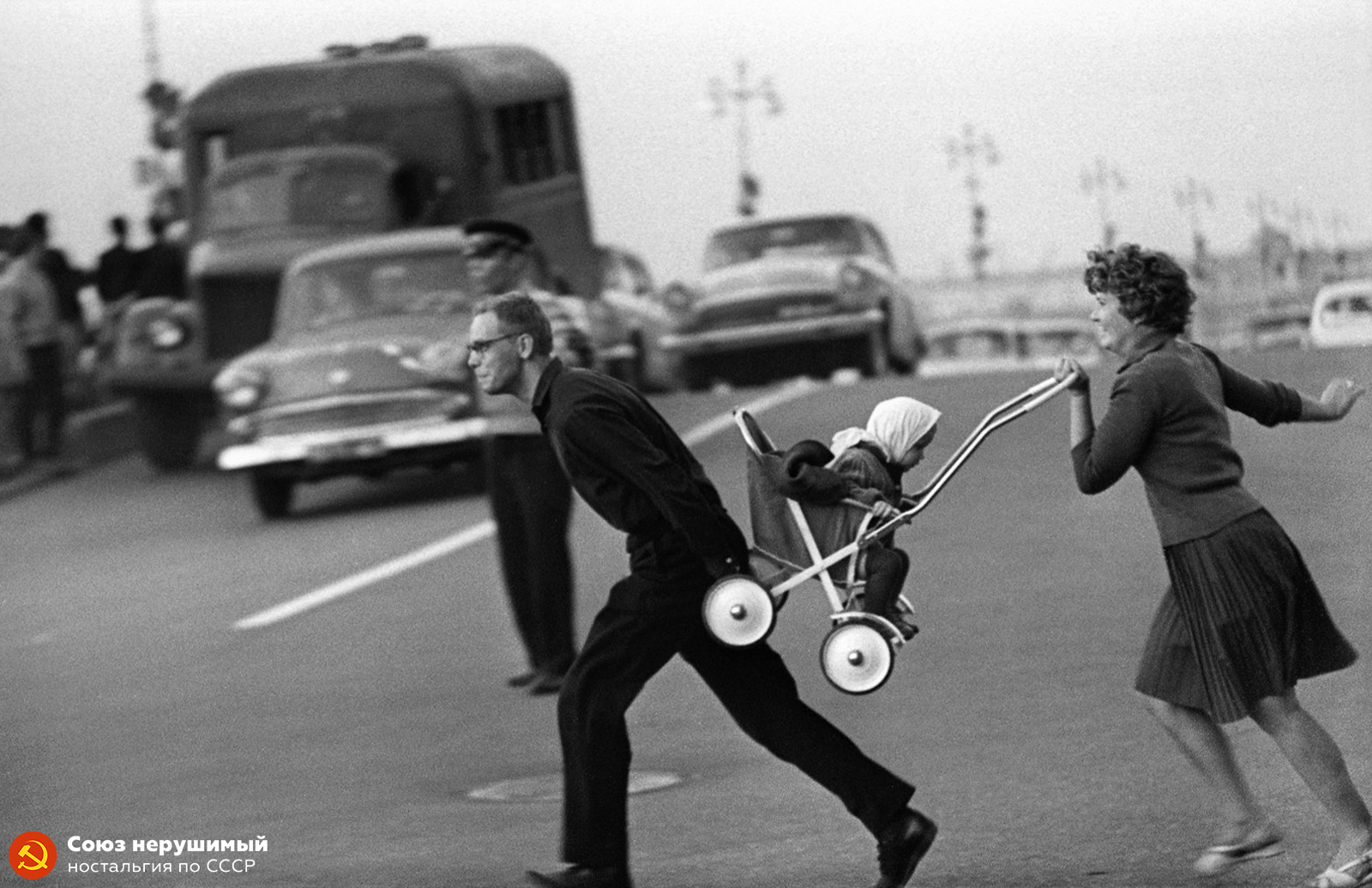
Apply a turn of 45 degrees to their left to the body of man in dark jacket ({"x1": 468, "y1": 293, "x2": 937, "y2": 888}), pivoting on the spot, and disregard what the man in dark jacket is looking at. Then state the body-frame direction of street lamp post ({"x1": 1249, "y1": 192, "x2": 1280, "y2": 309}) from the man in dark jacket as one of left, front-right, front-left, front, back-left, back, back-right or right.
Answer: back

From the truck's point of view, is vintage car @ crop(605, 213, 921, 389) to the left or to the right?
on its left

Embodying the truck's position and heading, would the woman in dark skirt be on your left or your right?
on your left

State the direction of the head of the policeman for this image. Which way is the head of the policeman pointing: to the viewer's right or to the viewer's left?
to the viewer's left

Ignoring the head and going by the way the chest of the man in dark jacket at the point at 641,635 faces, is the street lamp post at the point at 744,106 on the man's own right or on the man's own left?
on the man's own right

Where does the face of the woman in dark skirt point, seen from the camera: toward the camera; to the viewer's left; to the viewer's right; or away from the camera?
to the viewer's left

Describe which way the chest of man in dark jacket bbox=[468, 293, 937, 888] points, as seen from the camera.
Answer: to the viewer's left

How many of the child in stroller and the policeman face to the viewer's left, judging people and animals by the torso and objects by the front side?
1

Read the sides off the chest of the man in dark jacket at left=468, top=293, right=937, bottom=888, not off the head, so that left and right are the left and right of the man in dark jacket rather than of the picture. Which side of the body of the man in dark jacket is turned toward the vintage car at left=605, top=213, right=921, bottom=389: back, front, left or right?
right
